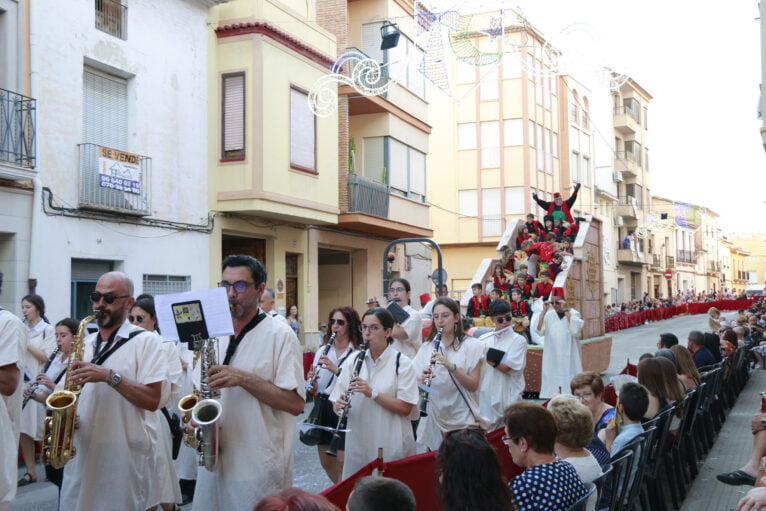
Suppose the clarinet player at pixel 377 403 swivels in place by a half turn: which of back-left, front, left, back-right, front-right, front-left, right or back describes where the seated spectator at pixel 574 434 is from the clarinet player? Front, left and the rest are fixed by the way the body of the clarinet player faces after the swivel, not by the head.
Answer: right

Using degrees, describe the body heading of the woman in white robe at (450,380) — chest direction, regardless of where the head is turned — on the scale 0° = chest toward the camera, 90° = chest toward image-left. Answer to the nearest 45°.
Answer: approximately 45°

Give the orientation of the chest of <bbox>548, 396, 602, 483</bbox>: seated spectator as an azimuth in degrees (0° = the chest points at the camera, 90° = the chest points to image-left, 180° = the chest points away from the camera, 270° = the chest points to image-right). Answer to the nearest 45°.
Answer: approximately 135°

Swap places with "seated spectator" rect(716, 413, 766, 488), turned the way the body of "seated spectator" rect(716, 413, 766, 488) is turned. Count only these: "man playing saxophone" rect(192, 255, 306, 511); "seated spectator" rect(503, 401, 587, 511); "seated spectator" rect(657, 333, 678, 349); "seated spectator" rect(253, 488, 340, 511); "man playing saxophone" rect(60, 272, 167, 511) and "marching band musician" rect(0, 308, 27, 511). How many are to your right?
1

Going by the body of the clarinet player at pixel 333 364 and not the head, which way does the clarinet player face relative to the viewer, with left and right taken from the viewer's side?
facing the viewer and to the left of the viewer

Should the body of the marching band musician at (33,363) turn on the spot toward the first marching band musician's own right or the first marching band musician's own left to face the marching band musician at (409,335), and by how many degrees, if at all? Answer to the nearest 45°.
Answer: approximately 90° to the first marching band musician's own left

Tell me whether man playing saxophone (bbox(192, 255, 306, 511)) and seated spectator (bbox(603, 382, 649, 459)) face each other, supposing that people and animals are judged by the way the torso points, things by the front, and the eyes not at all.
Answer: no

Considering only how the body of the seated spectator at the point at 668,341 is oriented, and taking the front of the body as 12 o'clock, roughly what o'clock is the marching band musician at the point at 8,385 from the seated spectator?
The marching band musician is roughly at 10 o'clock from the seated spectator.

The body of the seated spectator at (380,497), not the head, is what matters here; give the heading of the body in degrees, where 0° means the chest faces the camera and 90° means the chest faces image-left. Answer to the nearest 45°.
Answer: approximately 180°

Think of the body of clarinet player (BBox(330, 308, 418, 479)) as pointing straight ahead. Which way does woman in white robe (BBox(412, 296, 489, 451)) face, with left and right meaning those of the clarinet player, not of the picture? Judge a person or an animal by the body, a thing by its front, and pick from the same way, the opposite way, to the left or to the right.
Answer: the same way

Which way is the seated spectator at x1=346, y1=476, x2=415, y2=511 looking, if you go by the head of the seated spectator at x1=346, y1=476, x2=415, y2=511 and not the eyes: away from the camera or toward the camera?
away from the camera

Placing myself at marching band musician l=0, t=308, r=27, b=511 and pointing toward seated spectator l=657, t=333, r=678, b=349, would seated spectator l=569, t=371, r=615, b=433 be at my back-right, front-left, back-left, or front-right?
front-right

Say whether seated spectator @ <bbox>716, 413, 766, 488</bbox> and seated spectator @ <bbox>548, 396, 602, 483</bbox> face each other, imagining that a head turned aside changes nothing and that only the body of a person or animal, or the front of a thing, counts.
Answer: no

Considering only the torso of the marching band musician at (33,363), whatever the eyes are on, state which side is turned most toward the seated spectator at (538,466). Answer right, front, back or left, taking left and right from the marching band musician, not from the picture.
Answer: left

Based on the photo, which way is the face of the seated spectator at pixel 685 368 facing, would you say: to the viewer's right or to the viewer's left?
to the viewer's left

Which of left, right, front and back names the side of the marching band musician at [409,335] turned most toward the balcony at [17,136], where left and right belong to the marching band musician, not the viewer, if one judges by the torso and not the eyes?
right

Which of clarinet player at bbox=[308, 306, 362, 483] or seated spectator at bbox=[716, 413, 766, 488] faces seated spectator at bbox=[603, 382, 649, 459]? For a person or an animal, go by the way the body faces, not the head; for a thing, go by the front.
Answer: seated spectator at bbox=[716, 413, 766, 488]

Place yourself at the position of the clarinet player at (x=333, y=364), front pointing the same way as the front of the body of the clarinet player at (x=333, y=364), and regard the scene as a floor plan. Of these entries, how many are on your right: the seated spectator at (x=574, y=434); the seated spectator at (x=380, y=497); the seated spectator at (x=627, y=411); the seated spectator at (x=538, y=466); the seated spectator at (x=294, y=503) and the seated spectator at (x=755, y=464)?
0

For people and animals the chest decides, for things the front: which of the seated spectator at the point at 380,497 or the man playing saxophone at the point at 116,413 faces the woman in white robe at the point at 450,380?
the seated spectator

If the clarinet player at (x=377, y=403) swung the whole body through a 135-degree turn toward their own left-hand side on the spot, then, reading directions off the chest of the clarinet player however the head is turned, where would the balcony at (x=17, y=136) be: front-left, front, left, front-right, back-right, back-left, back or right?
back-left

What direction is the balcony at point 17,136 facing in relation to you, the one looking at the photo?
facing the viewer and to the right of the viewer
